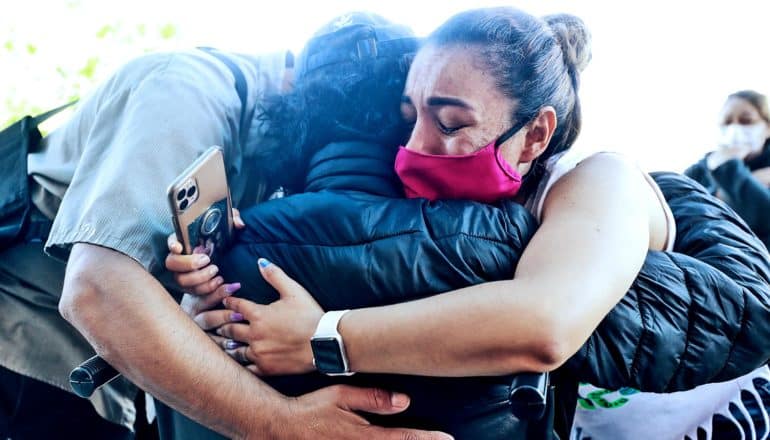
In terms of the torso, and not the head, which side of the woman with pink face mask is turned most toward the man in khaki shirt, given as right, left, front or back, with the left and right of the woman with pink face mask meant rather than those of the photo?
front

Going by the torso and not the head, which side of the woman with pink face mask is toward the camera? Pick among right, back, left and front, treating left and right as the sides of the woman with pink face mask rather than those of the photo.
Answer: left

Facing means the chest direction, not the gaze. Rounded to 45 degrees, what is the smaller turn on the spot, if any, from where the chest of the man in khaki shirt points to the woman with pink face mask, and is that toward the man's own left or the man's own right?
0° — they already face them

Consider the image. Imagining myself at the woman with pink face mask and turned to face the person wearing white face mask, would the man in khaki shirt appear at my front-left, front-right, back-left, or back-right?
back-left

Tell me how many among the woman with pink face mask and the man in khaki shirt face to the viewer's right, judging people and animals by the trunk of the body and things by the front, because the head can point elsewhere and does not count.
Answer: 1

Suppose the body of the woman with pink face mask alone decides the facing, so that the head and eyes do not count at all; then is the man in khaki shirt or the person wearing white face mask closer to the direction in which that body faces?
the man in khaki shirt

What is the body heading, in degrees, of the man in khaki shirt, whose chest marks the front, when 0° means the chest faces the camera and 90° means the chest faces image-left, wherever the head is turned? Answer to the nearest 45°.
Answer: approximately 270°

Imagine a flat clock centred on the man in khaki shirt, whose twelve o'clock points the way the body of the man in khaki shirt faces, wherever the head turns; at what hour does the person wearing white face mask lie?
The person wearing white face mask is roughly at 11 o'clock from the man in khaki shirt.

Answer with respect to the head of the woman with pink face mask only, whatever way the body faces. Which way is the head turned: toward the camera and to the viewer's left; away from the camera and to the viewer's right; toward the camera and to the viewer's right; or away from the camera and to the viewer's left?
toward the camera and to the viewer's left

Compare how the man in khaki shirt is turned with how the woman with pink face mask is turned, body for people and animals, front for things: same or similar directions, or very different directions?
very different directions

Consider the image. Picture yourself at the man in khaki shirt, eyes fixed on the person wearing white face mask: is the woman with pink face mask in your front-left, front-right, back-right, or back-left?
front-right

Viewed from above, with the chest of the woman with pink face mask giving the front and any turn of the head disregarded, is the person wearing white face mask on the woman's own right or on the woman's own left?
on the woman's own right
